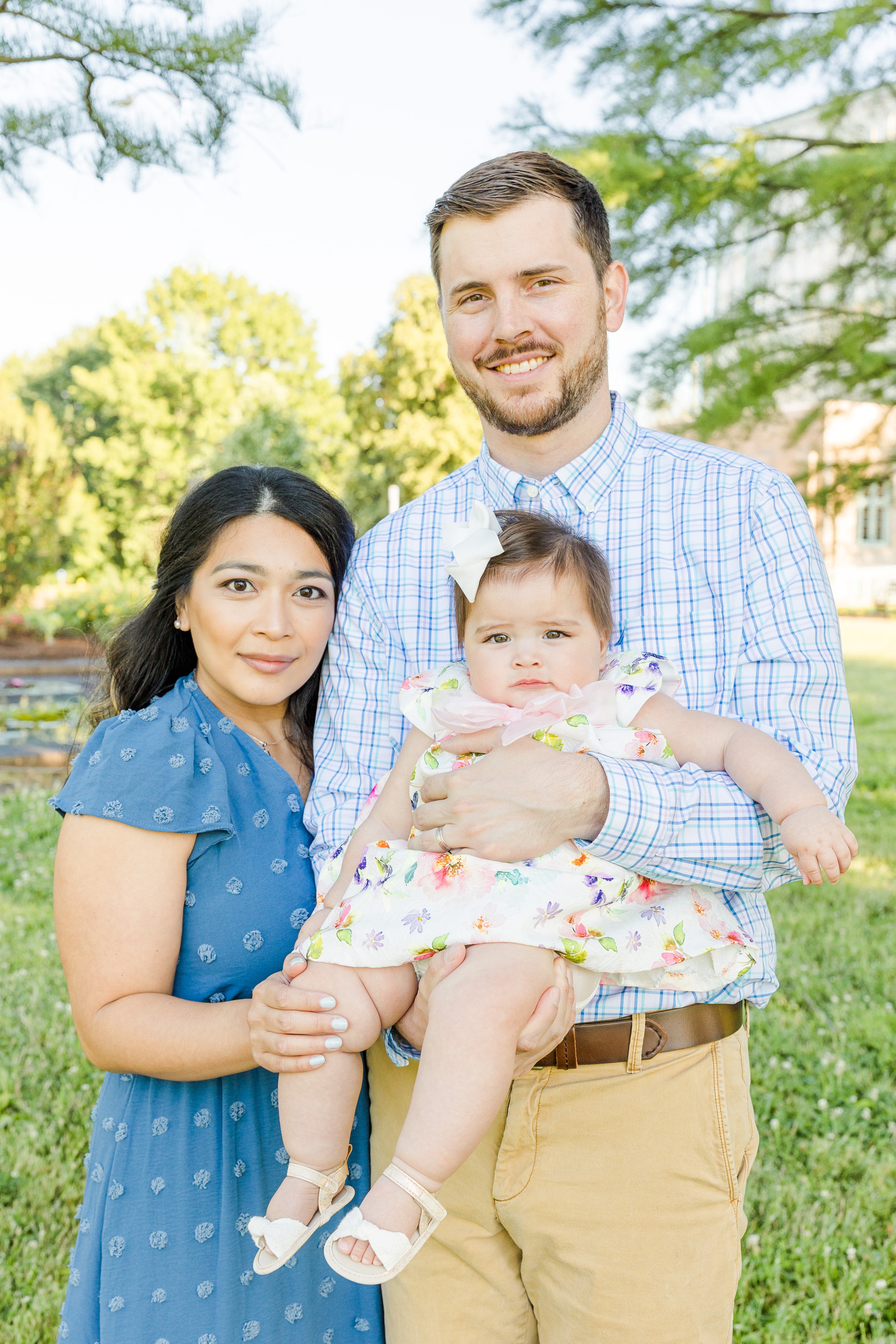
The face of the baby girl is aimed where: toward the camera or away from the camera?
toward the camera

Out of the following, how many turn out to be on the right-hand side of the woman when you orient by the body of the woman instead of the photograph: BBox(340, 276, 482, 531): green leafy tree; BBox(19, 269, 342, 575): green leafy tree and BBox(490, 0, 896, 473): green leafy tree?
0

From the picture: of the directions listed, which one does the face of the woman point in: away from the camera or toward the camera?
toward the camera

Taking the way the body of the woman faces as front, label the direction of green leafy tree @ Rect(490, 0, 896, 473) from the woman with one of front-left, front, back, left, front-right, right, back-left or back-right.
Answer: left

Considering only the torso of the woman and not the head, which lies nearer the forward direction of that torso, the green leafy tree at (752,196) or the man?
the man

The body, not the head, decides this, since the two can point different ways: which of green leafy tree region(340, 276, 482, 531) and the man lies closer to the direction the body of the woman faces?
the man

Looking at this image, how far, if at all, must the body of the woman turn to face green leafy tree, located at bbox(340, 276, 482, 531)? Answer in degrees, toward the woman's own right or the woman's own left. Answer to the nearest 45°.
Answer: approximately 135° to the woman's own left

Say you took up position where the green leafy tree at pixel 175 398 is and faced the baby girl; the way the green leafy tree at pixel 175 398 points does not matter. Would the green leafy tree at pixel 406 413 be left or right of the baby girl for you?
left

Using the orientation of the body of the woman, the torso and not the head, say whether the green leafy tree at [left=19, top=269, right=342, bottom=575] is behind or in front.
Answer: behind
